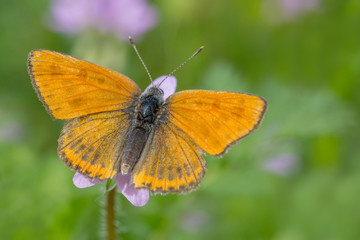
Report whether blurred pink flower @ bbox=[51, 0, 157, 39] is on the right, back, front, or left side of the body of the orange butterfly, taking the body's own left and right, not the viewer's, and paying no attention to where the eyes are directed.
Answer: front

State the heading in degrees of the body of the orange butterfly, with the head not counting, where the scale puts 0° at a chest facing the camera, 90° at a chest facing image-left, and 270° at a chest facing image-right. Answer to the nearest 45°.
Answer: approximately 180°

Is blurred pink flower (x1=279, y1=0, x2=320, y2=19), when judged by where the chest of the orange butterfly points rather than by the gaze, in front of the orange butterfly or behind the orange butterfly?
in front

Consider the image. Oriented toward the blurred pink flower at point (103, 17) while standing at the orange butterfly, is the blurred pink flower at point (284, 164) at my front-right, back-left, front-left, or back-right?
front-right

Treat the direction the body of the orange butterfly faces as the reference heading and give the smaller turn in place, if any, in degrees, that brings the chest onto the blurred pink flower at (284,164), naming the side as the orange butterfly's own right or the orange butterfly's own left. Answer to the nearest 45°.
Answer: approximately 45° to the orange butterfly's own right

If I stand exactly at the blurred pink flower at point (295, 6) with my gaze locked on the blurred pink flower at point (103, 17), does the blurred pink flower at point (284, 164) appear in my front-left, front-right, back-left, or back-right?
front-left
